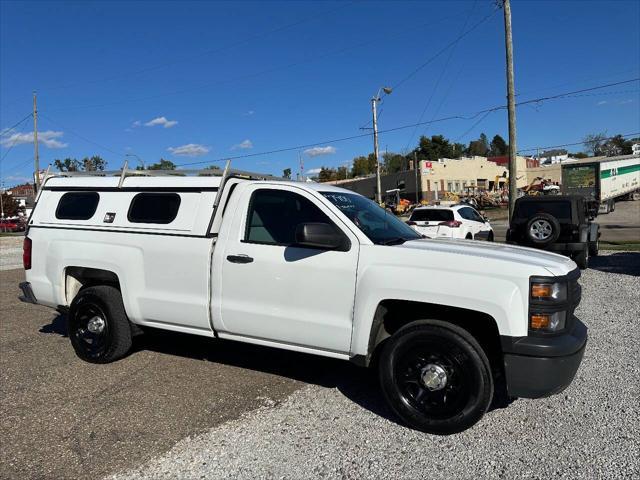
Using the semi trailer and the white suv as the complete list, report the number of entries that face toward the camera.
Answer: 0

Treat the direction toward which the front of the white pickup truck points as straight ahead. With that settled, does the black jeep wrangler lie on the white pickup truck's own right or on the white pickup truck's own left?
on the white pickup truck's own left

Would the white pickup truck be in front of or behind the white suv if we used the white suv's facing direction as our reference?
behind

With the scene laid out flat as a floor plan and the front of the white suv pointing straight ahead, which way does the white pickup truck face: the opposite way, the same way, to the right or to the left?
to the right

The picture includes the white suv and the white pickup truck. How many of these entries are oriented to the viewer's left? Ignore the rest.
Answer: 0

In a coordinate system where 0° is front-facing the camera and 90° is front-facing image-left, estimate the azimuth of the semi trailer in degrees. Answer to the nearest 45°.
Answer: approximately 225°

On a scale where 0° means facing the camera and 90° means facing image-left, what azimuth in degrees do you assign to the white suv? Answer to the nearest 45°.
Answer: approximately 225°

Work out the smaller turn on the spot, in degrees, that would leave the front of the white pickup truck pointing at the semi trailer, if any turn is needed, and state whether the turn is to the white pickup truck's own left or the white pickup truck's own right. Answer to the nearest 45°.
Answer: approximately 90° to the white pickup truck's own left

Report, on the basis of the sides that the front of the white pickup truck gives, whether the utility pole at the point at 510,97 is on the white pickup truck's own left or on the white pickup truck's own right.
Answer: on the white pickup truck's own left

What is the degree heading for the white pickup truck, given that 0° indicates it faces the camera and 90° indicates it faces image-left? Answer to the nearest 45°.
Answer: approximately 315°

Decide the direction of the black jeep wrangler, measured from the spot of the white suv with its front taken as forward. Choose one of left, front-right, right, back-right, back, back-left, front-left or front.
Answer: right
